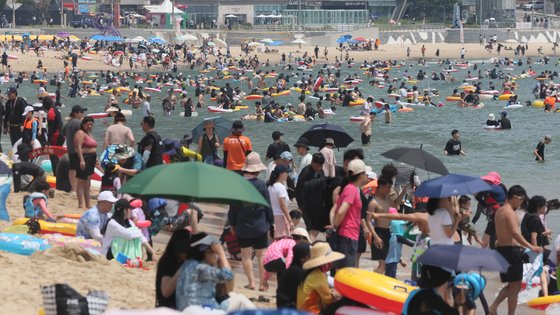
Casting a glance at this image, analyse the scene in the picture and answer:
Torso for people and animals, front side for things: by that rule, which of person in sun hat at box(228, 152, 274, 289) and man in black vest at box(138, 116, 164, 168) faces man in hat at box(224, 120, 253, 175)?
the person in sun hat

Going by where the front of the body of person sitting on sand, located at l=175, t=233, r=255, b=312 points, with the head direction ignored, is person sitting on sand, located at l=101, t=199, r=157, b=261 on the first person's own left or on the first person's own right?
on the first person's own left

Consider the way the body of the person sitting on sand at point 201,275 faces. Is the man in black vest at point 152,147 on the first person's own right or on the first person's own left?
on the first person's own left

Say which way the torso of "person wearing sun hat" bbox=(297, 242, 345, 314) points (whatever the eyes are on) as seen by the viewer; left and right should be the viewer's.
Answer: facing away from the viewer and to the right of the viewer

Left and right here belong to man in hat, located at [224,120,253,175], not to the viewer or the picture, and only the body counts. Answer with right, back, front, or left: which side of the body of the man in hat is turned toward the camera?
back

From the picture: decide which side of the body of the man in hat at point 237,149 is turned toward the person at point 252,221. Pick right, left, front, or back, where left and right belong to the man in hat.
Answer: back

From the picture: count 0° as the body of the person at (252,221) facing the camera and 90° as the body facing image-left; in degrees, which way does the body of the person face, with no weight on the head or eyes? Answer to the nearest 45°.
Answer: approximately 180°

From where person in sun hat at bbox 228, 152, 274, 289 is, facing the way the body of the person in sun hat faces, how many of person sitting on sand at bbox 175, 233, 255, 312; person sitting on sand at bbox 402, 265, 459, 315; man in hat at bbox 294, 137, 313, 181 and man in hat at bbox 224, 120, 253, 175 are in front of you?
2
